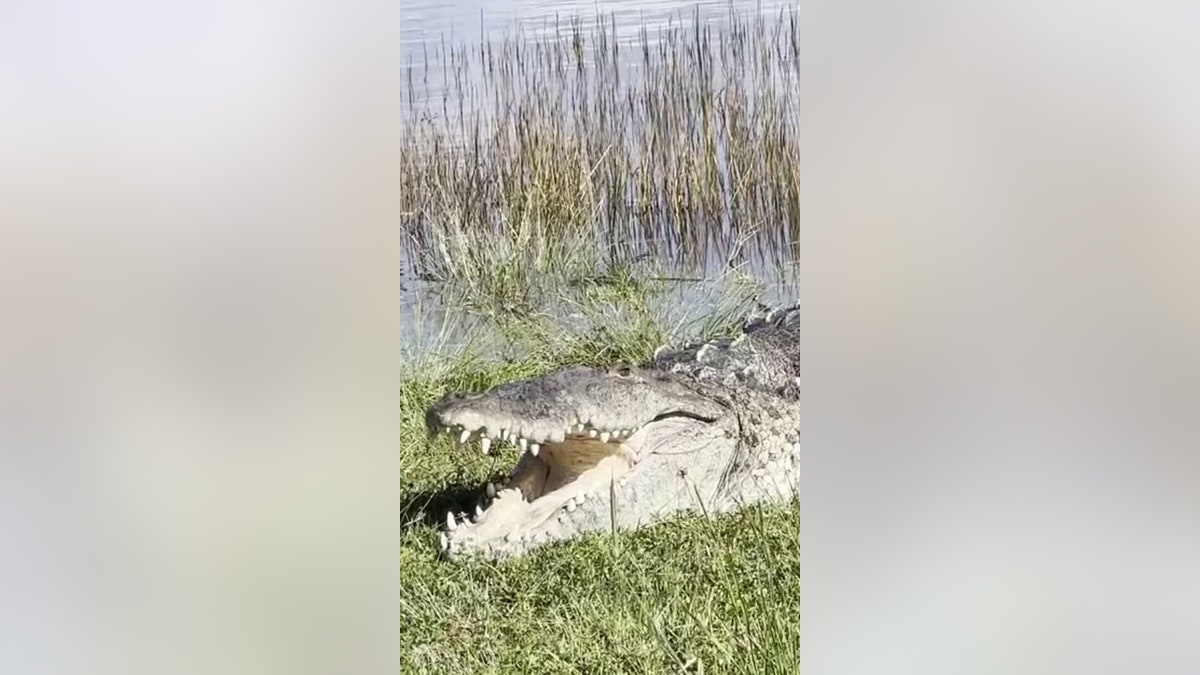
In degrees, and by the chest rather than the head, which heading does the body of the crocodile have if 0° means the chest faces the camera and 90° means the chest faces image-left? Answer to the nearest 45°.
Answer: approximately 90°
